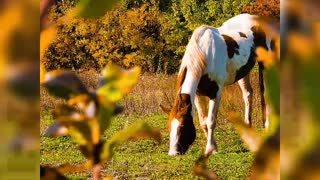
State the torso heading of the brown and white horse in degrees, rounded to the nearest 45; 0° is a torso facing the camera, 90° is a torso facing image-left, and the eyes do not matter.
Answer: approximately 45°
